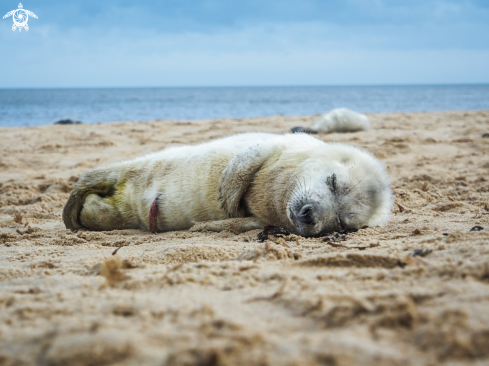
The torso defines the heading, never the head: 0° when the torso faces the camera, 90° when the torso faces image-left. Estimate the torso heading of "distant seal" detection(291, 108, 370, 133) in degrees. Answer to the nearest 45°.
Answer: approximately 270°

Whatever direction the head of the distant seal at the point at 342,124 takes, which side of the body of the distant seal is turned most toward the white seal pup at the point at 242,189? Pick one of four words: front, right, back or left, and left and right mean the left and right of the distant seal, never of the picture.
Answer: right
